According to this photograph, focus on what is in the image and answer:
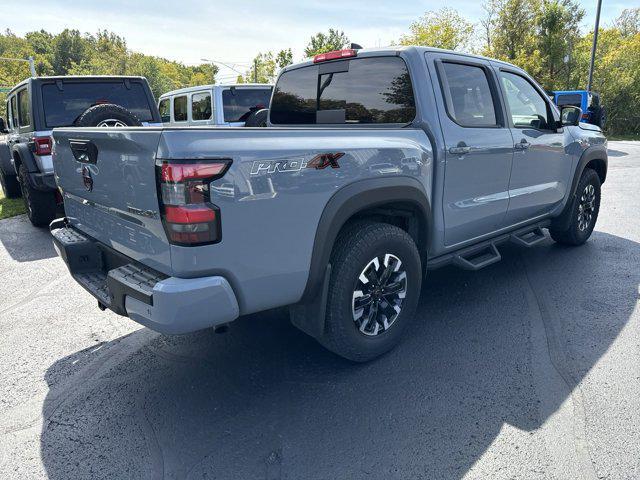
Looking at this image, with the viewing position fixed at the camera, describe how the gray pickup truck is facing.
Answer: facing away from the viewer and to the right of the viewer

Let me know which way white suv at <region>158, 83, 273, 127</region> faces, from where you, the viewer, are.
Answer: facing away from the viewer and to the left of the viewer

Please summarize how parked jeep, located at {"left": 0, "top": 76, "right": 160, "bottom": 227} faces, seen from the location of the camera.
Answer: facing away from the viewer and to the left of the viewer

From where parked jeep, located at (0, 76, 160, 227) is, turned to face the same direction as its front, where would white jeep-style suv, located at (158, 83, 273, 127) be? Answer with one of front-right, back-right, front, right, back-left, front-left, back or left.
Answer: right

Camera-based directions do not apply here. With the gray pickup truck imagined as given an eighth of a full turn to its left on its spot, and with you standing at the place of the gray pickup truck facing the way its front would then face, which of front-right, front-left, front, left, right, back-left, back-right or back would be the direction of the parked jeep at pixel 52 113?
front-left

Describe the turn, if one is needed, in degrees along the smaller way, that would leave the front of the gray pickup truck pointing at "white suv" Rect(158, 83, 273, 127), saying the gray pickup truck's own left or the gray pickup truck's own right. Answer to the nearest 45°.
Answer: approximately 45° to the gray pickup truck's own left

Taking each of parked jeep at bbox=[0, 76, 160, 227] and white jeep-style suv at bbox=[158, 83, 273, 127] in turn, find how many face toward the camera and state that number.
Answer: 0

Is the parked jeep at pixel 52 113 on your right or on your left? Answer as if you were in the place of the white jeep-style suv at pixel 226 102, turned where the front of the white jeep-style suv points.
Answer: on your left

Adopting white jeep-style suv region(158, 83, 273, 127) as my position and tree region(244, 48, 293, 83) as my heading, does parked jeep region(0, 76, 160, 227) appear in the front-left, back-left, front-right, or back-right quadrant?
back-left

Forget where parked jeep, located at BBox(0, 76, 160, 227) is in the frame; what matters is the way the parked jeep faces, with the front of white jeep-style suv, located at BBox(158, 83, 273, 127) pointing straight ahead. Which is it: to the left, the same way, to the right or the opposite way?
the same way

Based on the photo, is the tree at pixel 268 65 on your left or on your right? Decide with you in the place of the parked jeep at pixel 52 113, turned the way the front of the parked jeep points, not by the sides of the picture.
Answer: on your right
